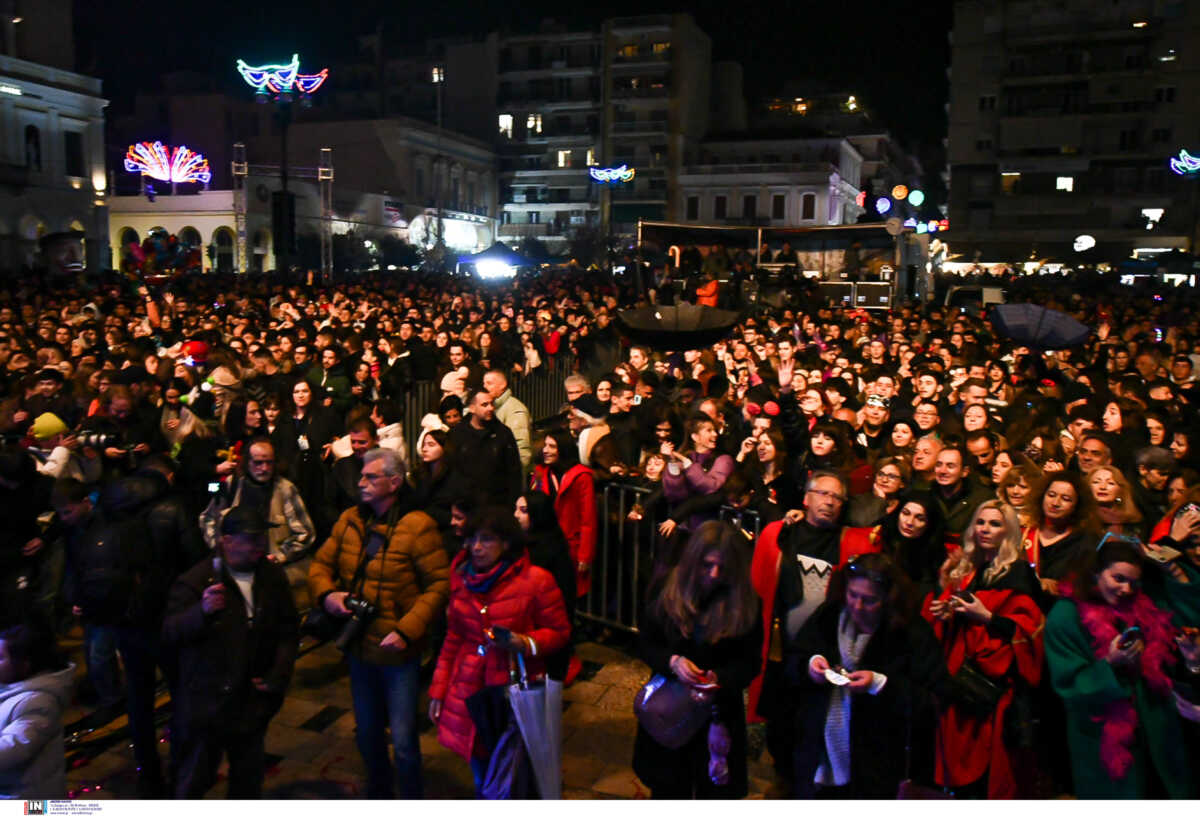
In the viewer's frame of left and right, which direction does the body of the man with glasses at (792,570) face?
facing the viewer

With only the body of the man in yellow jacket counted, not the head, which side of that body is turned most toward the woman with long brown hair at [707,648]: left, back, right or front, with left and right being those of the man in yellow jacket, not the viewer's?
left

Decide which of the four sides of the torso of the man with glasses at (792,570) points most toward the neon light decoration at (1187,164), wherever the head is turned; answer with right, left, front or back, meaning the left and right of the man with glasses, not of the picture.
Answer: back

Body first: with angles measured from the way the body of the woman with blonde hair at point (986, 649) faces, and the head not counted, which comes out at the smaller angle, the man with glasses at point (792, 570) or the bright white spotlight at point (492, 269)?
the man with glasses

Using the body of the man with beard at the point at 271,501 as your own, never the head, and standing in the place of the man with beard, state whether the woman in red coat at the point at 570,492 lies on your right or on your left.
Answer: on your left

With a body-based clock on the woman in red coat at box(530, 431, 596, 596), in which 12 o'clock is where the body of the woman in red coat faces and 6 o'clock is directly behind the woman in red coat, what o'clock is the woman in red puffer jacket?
The woman in red puffer jacket is roughly at 11 o'clock from the woman in red coat.

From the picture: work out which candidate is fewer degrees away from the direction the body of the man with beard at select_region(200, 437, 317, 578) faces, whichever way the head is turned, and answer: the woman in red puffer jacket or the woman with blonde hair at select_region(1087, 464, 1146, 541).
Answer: the woman in red puffer jacket

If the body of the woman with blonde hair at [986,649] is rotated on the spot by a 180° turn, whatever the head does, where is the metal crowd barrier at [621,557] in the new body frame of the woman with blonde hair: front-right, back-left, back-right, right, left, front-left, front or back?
left

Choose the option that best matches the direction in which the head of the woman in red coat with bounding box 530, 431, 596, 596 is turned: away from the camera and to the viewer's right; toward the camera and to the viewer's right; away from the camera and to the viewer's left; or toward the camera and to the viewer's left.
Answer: toward the camera and to the viewer's left

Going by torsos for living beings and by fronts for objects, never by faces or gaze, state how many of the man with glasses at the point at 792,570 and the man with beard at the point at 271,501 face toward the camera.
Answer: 2

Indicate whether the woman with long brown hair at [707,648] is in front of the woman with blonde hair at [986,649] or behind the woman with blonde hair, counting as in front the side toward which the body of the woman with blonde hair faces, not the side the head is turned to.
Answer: in front

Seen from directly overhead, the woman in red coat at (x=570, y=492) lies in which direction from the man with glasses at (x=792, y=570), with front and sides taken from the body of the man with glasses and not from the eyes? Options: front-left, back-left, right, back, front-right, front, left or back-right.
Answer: back-right

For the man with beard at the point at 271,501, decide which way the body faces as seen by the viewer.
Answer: toward the camera

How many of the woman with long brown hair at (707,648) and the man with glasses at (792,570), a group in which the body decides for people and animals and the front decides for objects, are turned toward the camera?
2

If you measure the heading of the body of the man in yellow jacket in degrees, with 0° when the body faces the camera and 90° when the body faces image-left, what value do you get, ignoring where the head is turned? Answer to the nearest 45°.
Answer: approximately 45°
